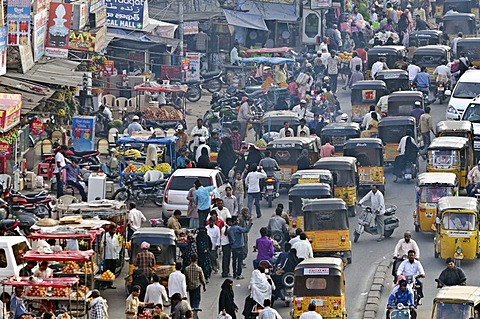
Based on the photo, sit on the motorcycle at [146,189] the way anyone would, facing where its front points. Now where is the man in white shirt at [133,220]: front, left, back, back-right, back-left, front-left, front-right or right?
left

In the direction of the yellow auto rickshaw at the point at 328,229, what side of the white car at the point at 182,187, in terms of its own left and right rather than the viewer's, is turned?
right

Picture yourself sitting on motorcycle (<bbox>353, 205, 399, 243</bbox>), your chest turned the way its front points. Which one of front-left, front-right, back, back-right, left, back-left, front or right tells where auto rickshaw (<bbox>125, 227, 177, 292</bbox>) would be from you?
front

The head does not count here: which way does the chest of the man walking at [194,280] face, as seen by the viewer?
away from the camera

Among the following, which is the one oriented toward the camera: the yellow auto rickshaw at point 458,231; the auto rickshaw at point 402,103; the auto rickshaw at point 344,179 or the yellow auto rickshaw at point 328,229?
the yellow auto rickshaw at point 458,231

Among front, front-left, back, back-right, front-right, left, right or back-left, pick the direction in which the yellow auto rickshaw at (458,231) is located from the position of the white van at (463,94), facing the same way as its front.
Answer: front

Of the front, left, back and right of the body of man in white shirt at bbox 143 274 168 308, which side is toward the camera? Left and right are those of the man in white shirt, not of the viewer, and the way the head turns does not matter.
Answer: back

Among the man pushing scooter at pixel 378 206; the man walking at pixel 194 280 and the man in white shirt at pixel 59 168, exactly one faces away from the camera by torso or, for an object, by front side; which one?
the man walking

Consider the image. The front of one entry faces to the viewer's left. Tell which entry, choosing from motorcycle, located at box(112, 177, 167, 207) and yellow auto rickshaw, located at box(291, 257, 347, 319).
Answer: the motorcycle

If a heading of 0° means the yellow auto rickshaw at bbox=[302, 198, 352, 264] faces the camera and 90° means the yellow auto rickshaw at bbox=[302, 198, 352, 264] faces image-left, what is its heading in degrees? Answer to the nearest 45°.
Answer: approximately 180°

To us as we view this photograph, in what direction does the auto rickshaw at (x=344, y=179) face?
facing away from the viewer

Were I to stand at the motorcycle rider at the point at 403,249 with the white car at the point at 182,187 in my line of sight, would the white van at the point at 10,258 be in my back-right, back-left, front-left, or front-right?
front-left
